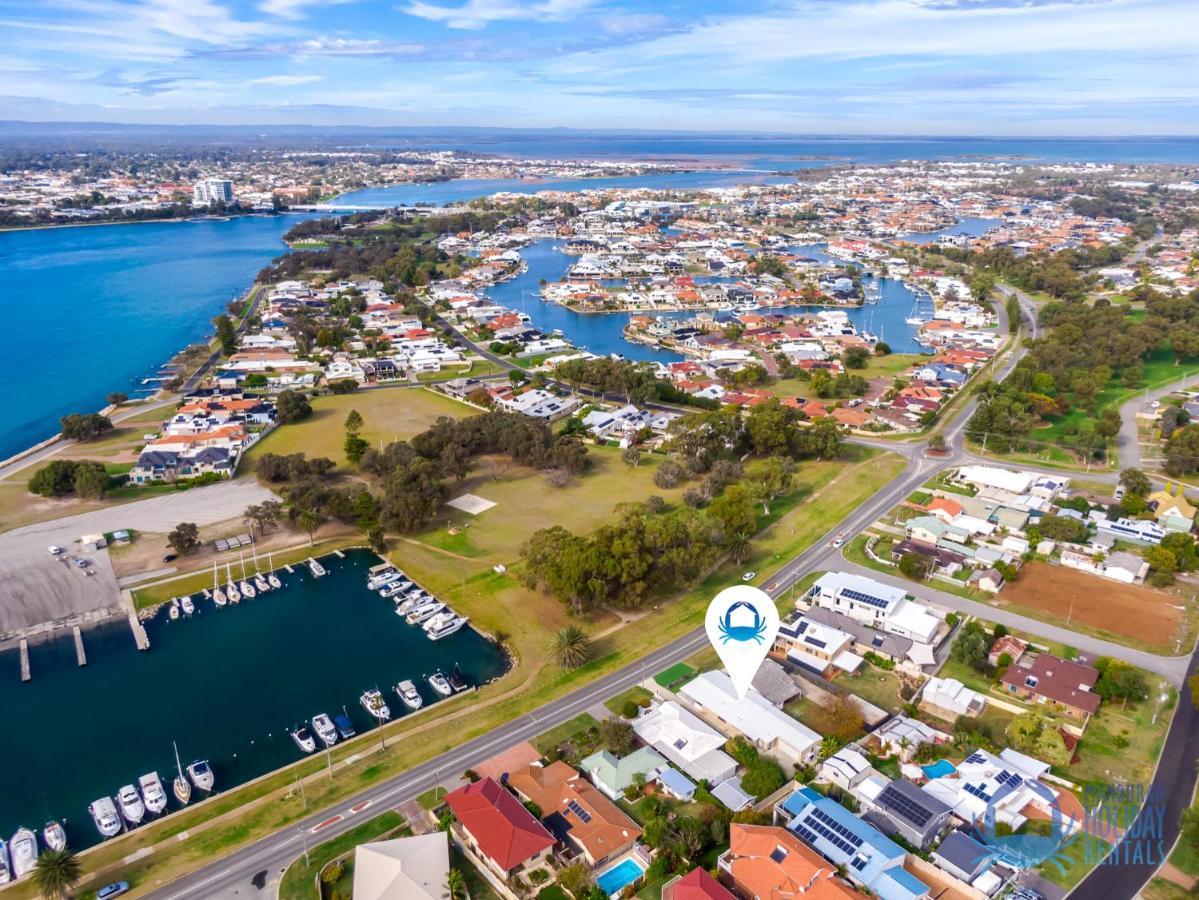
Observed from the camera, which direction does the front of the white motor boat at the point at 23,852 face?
facing away from the viewer

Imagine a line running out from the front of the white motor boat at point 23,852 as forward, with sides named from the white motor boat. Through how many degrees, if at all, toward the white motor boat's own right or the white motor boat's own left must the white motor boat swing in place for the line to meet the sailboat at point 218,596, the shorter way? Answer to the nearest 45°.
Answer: approximately 45° to the white motor boat's own right

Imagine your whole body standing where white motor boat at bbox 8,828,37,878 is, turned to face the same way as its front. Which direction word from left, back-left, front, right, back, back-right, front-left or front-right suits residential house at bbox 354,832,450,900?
back-right

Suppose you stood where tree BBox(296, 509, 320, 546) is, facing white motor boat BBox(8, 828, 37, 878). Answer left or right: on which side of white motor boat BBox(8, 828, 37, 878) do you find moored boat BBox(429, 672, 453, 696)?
left

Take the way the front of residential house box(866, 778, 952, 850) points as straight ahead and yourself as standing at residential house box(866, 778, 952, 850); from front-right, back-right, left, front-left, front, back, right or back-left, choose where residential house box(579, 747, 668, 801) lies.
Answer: back-right

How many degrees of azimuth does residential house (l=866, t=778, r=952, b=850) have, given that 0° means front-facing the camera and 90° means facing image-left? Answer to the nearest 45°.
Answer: approximately 315°

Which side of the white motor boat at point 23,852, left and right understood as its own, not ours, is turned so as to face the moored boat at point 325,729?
right

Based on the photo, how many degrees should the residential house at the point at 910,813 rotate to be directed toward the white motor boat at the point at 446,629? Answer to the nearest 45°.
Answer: approximately 135° to its right
